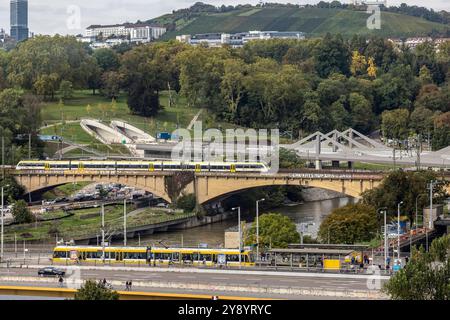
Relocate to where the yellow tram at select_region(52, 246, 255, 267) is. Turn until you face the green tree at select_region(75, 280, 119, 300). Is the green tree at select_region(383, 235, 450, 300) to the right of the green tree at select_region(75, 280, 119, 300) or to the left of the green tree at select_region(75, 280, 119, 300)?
left
